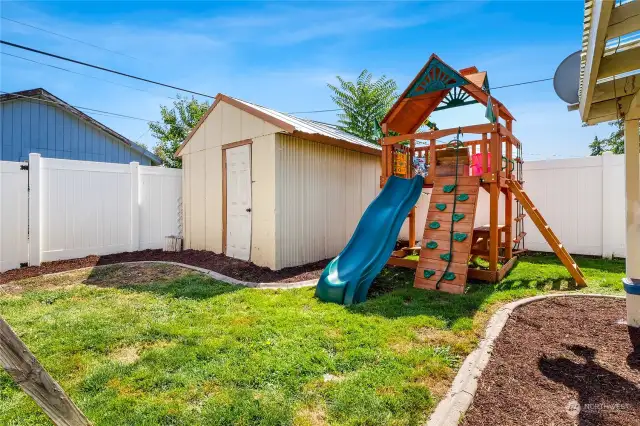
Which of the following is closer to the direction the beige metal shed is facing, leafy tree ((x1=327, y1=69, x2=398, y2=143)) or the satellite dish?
the satellite dish

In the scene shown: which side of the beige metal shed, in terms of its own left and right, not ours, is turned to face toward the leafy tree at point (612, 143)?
back

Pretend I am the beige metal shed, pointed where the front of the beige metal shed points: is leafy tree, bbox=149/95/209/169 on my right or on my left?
on my right

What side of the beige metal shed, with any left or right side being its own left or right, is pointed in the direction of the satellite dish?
left

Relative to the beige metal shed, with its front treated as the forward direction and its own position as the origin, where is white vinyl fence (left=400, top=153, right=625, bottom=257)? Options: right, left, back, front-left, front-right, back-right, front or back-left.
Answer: back-left

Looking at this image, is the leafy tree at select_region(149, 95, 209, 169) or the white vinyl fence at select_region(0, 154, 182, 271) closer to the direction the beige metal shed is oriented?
the white vinyl fence

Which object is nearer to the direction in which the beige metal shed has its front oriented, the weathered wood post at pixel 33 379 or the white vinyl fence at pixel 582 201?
the weathered wood post

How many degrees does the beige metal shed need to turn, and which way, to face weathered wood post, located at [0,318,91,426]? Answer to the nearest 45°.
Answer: approximately 45° to its left

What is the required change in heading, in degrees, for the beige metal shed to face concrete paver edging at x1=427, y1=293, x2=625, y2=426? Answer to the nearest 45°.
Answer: approximately 45° to its left

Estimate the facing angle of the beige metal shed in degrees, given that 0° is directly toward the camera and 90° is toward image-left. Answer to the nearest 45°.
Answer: approximately 45°

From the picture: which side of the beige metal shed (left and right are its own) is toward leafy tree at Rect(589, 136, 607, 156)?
back

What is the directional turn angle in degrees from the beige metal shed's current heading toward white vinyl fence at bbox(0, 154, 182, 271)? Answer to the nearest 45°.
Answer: approximately 45° to its right

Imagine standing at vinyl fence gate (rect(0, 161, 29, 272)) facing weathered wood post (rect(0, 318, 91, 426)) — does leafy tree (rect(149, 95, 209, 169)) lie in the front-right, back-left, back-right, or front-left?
back-left
